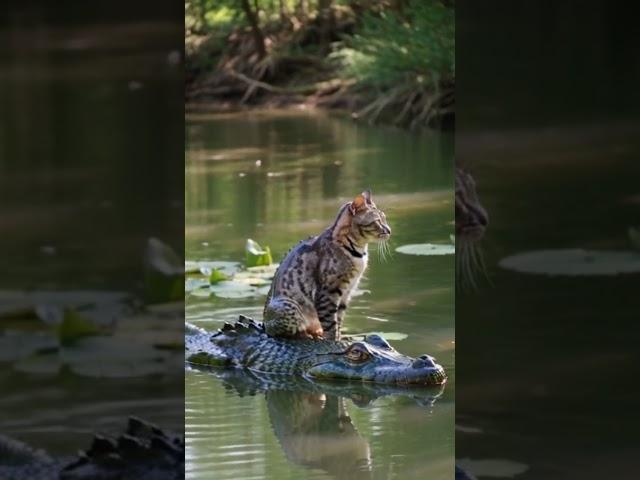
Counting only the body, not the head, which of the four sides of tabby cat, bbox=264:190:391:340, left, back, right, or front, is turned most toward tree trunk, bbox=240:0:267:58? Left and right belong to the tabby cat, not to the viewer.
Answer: left

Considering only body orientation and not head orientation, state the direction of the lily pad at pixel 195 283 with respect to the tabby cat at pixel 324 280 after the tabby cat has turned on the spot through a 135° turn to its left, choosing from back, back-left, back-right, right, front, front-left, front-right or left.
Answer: front

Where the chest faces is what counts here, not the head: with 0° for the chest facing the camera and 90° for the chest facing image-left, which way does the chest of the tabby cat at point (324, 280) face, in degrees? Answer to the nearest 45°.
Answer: approximately 270°

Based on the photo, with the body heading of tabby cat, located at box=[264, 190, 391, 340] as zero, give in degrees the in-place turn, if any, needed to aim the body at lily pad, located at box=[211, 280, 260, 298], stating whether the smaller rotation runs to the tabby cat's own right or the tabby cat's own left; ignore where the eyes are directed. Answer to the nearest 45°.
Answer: approximately 135° to the tabby cat's own left

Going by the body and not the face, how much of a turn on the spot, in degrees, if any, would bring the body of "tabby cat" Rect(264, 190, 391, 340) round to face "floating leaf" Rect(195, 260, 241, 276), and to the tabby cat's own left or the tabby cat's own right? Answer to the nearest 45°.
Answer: approximately 135° to the tabby cat's own left

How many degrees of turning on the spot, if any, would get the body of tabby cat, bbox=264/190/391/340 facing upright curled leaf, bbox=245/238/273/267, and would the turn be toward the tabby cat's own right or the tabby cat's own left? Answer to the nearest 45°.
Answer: approximately 90° to the tabby cat's own left

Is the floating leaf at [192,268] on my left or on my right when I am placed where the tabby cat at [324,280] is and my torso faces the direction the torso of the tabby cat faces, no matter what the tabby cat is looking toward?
on my left

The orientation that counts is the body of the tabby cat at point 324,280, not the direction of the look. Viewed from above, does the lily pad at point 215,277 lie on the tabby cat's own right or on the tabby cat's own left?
on the tabby cat's own left

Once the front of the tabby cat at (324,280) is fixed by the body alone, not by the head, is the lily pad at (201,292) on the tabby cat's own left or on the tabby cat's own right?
on the tabby cat's own left
